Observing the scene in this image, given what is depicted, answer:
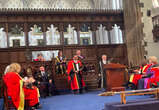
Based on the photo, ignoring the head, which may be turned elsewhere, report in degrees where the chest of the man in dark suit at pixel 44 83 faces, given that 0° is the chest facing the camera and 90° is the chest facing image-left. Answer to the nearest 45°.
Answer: approximately 0°

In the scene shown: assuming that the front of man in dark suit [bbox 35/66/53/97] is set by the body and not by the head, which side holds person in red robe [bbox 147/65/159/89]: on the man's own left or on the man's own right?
on the man's own left

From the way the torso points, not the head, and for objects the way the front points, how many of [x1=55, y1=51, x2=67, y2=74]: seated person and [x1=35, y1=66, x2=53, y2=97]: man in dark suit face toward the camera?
2

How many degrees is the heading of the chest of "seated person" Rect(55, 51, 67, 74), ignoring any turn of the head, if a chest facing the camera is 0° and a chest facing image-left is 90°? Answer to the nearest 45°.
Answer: approximately 0°

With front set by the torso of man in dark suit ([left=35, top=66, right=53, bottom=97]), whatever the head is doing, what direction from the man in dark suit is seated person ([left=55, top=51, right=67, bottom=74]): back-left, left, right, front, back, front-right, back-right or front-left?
back-left

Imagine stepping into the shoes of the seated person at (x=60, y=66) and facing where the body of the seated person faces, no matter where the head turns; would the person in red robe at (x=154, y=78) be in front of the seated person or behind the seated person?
in front

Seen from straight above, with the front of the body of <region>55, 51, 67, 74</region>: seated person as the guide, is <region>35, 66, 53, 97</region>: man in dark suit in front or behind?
in front
